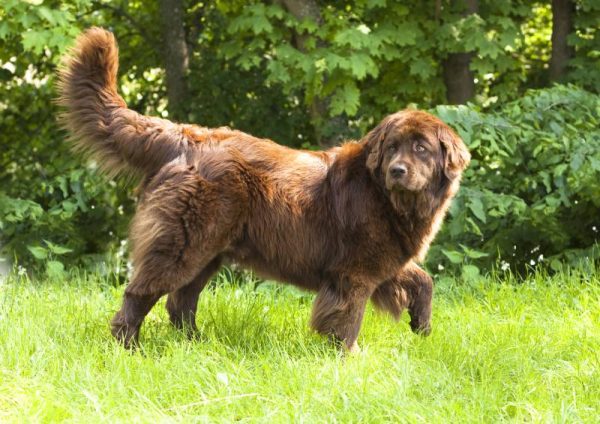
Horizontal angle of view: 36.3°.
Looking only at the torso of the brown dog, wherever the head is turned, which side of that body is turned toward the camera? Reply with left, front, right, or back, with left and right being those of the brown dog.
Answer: right

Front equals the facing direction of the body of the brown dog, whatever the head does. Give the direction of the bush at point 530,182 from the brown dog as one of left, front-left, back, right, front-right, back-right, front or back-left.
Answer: front-left

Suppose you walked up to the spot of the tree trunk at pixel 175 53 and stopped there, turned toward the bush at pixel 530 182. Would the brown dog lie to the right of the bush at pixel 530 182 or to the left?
right

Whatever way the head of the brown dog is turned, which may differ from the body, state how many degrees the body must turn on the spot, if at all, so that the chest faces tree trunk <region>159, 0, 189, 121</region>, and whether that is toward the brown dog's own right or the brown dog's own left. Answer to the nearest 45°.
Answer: approximately 90° to the brown dog's own left

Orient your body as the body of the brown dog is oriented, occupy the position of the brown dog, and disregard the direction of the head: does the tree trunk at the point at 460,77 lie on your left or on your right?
on your left

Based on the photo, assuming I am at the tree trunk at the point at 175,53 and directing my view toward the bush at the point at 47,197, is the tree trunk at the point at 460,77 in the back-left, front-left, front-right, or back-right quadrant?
back-left

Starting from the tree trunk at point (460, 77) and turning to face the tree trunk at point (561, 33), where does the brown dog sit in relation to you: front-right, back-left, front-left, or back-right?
back-right

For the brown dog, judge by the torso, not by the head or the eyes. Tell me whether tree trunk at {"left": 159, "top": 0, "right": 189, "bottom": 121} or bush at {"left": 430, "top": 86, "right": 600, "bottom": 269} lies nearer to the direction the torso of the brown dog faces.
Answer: the bush

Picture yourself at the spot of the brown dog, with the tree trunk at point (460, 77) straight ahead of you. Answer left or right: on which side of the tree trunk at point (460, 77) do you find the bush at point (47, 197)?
left

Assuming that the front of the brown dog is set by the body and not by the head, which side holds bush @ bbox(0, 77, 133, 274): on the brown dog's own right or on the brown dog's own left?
on the brown dog's own left
